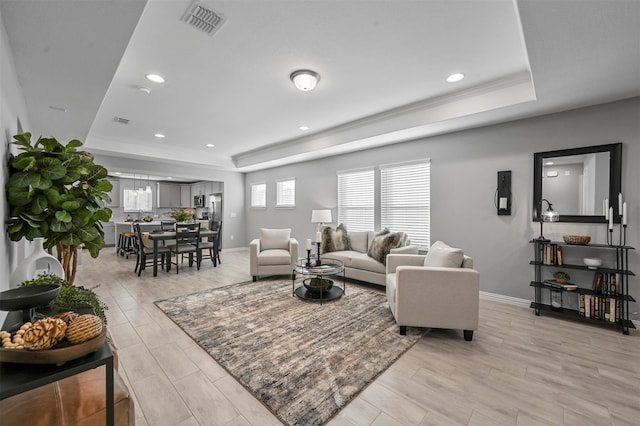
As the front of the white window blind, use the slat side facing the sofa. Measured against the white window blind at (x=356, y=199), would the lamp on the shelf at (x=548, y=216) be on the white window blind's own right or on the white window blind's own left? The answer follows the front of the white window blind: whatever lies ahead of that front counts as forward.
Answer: on the white window blind's own left

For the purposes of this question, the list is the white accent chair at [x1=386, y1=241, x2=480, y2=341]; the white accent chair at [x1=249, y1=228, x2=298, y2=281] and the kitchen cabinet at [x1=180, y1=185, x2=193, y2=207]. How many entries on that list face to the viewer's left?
1

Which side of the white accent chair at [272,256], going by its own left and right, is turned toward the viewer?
front

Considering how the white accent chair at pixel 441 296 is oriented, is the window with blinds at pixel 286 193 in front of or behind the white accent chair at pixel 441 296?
in front

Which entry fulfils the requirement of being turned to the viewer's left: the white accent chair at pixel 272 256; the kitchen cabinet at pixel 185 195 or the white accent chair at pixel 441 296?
the white accent chair at pixel 441 296

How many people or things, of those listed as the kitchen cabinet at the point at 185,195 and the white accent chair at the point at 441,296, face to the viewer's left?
1

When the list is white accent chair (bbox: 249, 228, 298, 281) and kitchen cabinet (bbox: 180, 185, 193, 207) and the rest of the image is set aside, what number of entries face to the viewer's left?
0

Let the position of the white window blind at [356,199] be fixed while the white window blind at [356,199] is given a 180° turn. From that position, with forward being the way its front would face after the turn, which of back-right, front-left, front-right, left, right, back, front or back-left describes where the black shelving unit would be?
right

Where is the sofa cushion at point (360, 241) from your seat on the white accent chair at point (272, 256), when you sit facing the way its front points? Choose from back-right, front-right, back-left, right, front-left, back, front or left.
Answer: left

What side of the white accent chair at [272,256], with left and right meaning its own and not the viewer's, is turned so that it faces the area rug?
front

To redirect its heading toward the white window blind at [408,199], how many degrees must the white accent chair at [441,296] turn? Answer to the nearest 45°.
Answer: approximately 90° to its right

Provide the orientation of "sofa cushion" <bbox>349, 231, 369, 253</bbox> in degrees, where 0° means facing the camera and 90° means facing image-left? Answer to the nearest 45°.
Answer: approximately 45°

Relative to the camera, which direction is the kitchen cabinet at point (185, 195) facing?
toward the camera

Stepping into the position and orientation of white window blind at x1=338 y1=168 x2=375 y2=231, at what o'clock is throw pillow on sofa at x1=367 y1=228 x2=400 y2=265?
The throw pillow on sofa is roughly at 10 o'clock from the white window blind.

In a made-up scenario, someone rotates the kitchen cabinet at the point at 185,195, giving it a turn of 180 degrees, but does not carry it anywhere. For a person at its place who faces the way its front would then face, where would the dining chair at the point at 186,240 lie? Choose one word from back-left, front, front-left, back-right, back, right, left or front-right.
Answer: back
